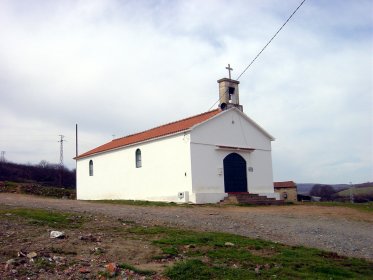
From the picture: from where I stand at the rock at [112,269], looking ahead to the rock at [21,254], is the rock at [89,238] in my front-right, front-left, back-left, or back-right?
front-right

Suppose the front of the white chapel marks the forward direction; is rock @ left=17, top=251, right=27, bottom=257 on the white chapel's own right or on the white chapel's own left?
on the white chapel's own right

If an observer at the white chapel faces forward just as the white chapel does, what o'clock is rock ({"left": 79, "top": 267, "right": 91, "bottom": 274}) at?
The rock is roughly at 2 o'clock from the white chapel.

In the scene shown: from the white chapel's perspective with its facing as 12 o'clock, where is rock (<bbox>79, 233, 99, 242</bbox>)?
The rock is roughly at 2 o'clock from the white chapel.

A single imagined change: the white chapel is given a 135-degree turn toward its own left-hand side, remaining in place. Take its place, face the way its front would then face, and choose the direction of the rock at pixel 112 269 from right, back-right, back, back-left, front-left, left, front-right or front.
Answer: back

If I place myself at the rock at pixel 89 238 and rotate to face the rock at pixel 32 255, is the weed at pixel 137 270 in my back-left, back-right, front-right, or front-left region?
front-left

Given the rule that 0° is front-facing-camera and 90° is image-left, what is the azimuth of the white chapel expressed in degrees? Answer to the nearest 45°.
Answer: approximately 315°

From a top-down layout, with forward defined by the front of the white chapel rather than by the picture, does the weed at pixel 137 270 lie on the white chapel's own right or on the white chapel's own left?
on the white chapel's own right

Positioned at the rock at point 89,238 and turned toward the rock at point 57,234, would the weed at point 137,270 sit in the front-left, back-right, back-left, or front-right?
back-left
